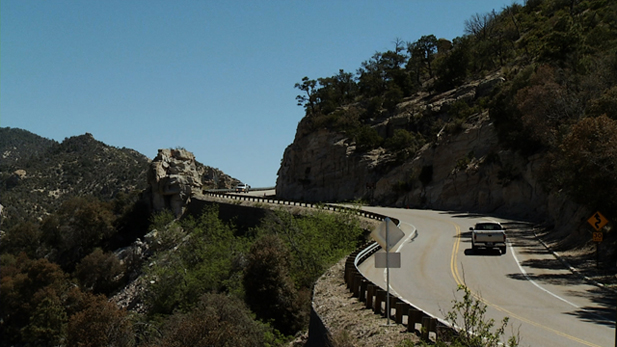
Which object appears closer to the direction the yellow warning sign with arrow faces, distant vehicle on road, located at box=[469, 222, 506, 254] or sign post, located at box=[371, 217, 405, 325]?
the sign post

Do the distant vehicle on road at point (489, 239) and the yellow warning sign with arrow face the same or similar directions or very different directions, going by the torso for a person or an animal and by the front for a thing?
very different directions

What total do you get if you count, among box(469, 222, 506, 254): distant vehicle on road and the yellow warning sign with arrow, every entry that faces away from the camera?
1

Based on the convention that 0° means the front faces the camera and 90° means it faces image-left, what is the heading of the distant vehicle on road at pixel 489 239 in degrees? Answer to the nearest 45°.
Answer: approximately 180°

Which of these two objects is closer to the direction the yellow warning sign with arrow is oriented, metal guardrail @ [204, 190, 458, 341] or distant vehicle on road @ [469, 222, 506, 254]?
the metal guardrail

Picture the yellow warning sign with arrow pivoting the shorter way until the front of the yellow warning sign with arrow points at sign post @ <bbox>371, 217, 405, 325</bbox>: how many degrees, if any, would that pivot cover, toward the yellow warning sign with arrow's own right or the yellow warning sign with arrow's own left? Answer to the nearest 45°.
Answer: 0° — it already faces it

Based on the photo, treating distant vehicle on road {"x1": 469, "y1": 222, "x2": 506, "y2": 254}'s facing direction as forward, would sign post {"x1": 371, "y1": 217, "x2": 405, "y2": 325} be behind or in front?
behind

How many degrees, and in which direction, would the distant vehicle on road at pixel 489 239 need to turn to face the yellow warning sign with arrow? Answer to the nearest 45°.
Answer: approximately 135° to its right
